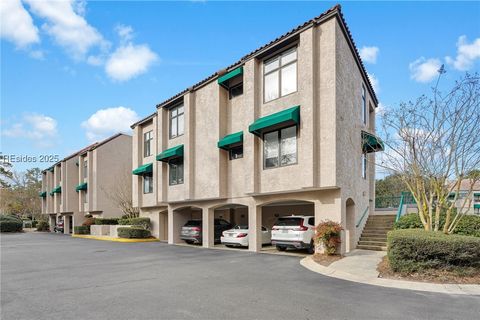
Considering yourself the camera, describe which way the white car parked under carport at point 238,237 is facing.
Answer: facing away from the viewer and to the right of the viewer

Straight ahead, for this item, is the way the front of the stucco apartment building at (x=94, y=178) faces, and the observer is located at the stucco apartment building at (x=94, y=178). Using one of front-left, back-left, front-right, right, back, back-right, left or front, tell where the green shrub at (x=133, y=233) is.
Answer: front-left

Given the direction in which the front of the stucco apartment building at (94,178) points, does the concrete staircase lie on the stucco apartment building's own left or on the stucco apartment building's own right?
on the stucco apartment building's own left

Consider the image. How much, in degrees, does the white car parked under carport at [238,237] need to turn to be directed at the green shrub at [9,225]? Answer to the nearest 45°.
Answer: approximately 90° to its left

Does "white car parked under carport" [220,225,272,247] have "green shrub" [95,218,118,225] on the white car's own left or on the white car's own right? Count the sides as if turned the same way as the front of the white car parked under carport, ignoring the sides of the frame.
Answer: on the white car's own left

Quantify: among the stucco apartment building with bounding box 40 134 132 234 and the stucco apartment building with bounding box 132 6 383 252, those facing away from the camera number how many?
0

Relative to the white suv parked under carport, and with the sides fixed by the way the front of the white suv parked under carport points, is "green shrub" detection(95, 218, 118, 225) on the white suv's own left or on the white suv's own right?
on the white suv's own left

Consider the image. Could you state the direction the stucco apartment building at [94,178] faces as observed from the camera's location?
facing the viewer and to the left of the viewer

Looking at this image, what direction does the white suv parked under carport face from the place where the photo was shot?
facing away from the viewer and to the right of the viewer

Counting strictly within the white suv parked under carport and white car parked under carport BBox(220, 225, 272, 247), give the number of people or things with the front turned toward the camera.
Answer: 0

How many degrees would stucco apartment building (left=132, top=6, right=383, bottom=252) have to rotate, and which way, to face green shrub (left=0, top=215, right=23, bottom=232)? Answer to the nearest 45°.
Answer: approximately 90° to its right
